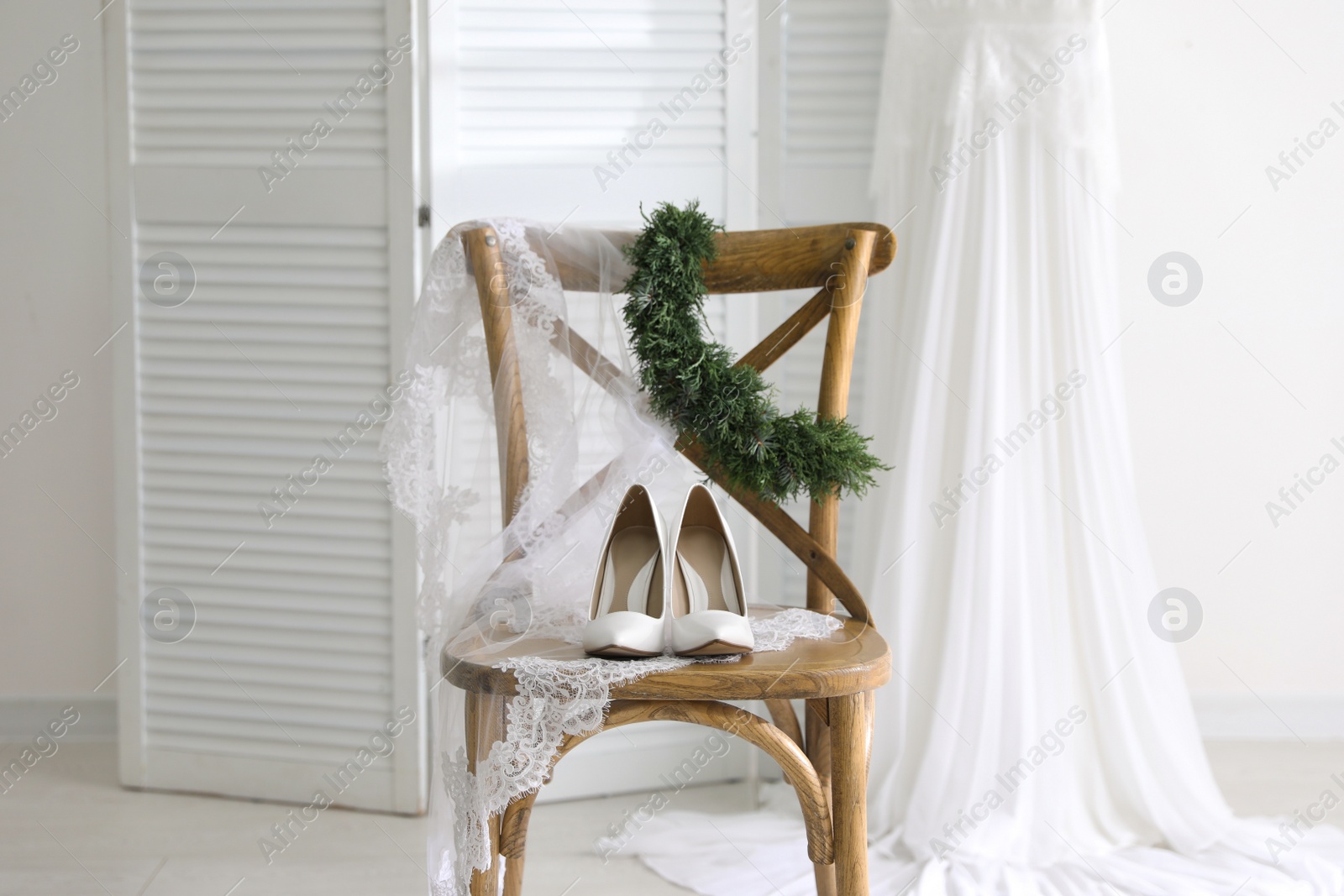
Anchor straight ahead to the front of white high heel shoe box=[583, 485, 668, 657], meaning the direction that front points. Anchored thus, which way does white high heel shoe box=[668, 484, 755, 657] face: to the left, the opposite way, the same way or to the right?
the same way

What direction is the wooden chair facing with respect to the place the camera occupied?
facing the viewer

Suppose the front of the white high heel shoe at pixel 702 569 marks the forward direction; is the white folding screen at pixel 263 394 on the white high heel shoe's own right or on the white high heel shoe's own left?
on the white high heel shoe's own right

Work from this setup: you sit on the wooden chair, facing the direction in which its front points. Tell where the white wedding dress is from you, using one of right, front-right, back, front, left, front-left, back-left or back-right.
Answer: back-left

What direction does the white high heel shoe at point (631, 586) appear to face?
toward the camera

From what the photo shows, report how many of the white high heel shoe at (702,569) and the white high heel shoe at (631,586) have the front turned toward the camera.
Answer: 2

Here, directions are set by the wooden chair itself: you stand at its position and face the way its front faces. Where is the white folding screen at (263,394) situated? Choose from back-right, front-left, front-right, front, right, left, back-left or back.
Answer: back-right
